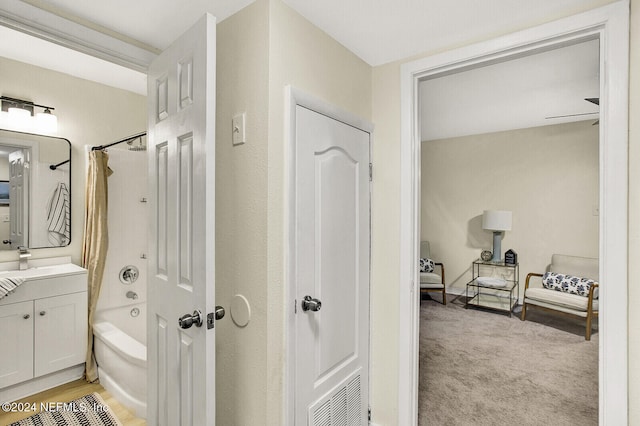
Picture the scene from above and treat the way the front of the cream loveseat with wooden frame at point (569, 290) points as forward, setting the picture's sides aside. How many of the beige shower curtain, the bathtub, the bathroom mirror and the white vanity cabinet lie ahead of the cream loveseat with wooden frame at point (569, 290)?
4

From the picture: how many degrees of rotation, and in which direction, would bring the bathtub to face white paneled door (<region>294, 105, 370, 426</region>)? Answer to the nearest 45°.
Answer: approximately 90° to its left

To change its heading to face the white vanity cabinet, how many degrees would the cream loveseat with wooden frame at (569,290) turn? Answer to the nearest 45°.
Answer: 0° — it already faces it

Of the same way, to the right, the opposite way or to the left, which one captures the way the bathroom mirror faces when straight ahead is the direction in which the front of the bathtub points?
to the left

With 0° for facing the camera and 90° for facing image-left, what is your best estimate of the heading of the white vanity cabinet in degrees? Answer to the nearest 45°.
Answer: approximately 315°

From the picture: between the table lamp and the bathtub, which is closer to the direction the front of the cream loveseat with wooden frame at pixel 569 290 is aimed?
the bathtub

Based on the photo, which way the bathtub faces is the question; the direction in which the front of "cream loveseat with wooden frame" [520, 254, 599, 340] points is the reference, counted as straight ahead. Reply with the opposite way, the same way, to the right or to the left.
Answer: to the left

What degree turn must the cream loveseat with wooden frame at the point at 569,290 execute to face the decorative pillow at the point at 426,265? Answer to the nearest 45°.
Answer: approximately 45° to its right

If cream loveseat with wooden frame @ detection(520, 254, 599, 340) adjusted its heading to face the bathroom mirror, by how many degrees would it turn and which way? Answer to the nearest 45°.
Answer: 0° — it already faces it

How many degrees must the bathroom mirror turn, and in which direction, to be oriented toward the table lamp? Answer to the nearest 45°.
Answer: approximately 45° to its left

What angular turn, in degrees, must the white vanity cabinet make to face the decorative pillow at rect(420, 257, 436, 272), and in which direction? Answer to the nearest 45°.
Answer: approximately 45° to its left
